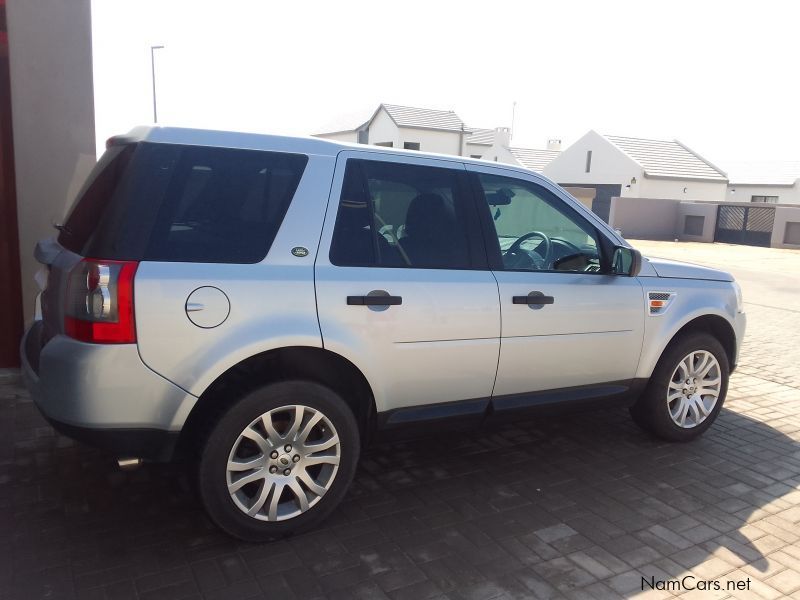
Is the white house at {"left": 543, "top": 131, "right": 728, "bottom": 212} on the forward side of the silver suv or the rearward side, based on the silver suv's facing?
on the forward side

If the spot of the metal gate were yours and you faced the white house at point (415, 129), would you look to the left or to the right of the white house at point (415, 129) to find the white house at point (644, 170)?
right

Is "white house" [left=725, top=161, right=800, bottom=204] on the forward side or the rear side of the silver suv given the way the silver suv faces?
on the forward side

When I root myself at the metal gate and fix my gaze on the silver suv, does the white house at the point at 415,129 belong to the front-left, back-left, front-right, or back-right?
back-right

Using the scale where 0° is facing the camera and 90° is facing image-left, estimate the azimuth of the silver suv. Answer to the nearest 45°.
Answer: approximately 225°

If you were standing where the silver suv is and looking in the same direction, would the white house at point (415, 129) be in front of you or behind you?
in front

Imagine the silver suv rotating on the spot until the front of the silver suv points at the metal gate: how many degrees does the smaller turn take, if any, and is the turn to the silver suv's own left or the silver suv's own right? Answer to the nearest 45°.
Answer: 0° — it already faces it

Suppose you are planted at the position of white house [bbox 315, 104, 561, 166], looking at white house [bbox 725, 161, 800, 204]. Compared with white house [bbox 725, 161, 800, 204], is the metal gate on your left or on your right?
right
